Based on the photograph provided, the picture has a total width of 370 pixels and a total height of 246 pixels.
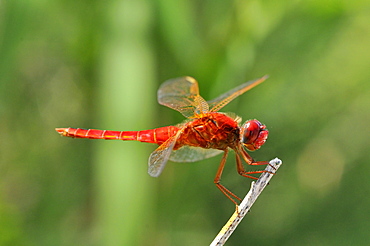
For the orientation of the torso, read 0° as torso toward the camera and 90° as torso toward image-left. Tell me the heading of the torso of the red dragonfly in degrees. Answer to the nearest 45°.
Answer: approximately 270°
